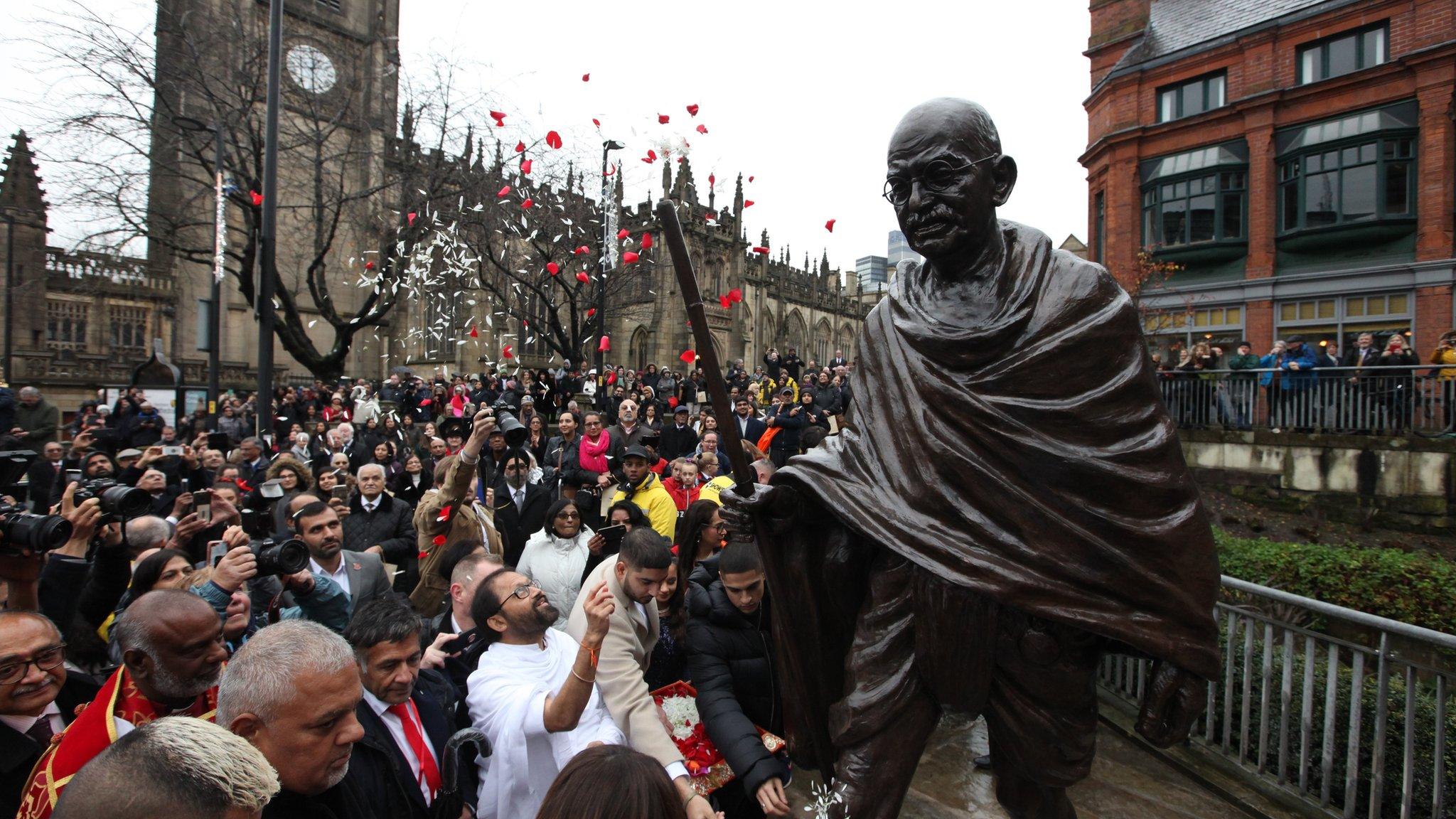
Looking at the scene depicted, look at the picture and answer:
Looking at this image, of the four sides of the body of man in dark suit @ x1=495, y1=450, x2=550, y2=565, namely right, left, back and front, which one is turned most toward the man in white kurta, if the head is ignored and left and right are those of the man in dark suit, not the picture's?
front

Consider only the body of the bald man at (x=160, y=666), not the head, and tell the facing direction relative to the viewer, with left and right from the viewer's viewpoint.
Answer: facing the viewer and to the right of the viewer

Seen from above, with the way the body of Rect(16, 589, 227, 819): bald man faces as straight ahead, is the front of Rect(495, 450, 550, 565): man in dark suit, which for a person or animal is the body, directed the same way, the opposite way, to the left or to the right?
to the right

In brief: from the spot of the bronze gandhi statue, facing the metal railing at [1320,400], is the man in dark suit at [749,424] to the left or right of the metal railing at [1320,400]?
left

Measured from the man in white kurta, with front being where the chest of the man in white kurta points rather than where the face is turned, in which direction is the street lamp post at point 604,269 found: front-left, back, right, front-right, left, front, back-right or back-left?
back-left

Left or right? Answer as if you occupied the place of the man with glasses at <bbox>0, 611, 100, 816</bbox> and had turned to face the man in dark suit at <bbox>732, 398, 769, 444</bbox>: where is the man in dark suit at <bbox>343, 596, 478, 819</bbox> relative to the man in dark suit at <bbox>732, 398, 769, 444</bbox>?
right

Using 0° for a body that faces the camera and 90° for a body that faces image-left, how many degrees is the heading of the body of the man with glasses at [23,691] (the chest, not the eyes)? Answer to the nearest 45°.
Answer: approximately 315°

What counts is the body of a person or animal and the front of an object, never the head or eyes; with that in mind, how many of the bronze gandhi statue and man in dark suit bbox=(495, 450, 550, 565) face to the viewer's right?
0

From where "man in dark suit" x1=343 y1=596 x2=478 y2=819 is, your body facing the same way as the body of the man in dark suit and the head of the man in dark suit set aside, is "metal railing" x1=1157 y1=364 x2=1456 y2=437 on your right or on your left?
on your left

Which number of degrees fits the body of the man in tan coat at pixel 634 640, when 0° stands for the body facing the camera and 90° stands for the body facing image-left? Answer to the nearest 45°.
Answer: approximately 315°
